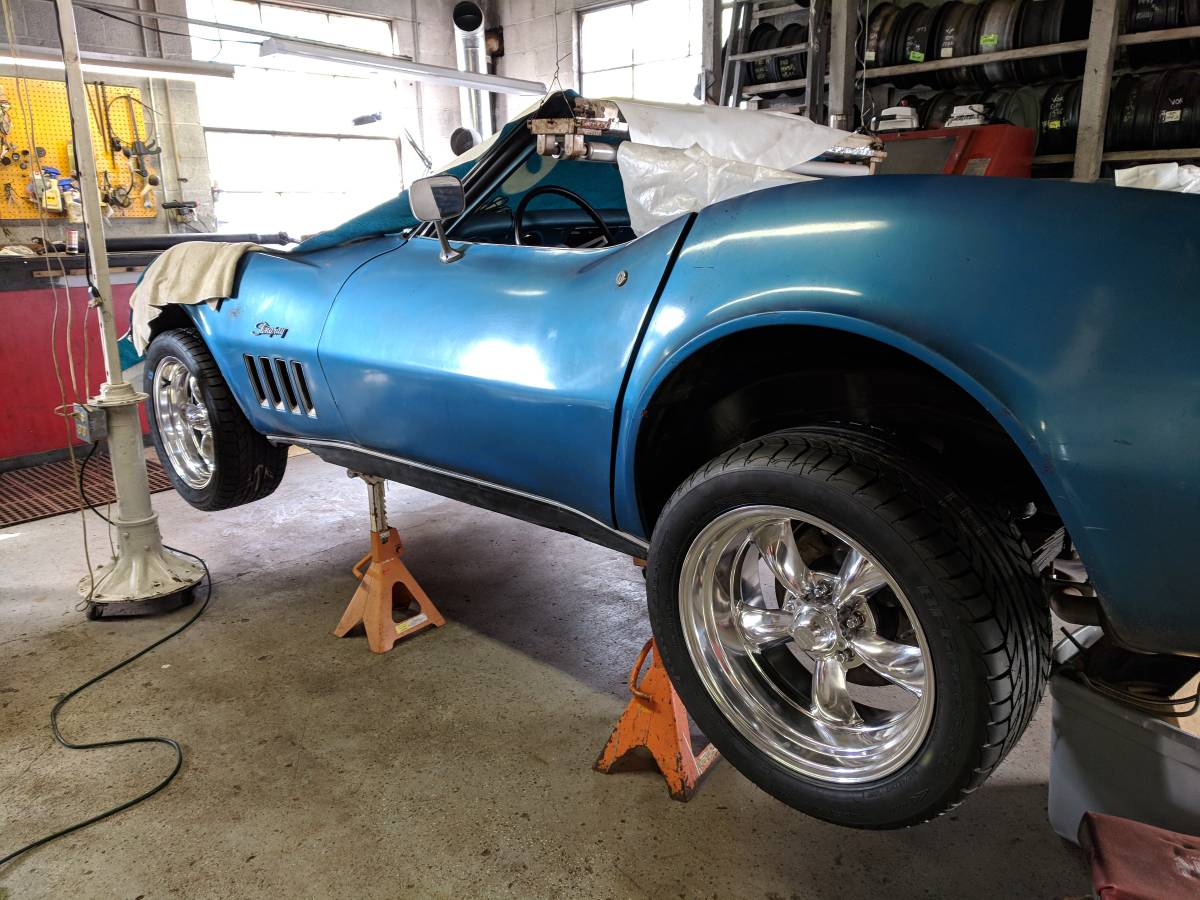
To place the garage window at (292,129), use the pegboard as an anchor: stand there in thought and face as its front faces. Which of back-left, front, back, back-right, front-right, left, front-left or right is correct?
back-left

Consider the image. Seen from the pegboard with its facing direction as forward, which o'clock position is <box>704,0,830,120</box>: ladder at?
The ladder is roughly at 10 o'clock from the pegboard.

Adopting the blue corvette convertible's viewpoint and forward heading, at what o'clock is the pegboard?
The pegboard is roughly at 12 o'clock from the blue corvette convertible.

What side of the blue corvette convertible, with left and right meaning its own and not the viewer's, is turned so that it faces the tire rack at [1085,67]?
right

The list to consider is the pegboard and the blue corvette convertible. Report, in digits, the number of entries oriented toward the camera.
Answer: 1
